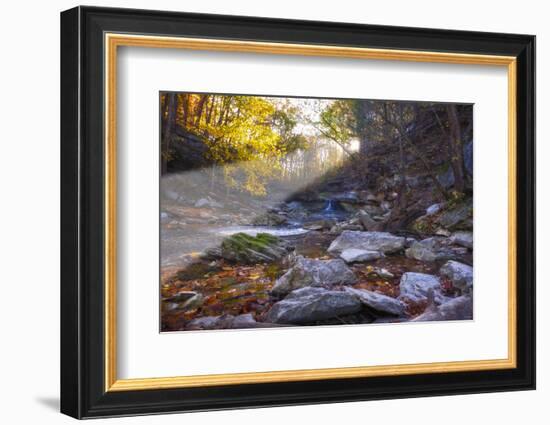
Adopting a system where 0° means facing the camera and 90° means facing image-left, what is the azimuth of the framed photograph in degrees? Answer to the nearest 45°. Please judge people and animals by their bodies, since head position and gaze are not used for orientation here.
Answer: approximately 315°
